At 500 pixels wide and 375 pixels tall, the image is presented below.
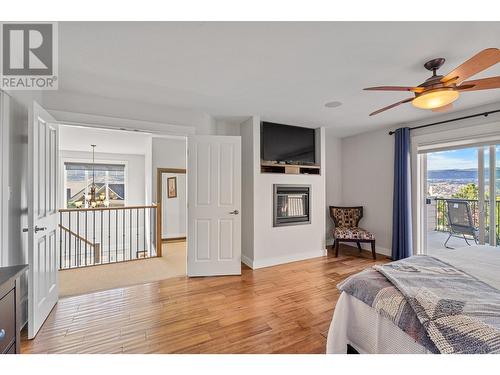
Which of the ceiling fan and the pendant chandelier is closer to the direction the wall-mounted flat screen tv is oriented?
the ceiling fan

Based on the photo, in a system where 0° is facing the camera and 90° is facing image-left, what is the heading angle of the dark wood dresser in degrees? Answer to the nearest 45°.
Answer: approximately 315°

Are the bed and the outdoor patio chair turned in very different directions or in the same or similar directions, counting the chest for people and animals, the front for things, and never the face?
very different directions

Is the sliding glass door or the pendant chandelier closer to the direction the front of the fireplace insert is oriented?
the sliding glass door

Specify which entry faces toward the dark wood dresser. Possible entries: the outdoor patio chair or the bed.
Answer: the bed

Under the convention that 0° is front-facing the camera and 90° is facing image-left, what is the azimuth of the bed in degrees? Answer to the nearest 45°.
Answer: approximately 45°

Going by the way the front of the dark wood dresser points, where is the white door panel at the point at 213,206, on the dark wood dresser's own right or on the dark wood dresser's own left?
on the dark wood dresser's own left

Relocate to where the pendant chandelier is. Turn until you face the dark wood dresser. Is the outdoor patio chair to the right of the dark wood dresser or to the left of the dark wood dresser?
left
